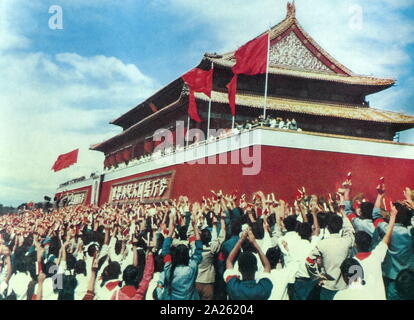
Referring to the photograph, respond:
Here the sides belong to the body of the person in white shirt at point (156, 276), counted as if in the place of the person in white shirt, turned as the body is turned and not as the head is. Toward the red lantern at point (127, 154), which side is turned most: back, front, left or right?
front

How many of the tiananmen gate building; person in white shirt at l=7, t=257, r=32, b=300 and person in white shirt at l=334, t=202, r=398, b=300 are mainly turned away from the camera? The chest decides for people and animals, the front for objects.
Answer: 2

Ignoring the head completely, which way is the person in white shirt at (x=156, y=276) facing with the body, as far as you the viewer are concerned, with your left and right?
facing away from the viewer

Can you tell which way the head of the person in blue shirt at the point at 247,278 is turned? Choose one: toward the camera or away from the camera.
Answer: away from the camera

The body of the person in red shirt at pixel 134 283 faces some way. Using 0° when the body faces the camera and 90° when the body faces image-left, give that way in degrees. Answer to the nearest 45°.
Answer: approximately 180°

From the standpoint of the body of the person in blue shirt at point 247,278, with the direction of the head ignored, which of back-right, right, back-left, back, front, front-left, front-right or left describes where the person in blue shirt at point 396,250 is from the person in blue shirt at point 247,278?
right

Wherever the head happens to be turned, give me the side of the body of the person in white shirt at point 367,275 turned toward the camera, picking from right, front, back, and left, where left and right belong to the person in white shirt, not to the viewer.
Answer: back

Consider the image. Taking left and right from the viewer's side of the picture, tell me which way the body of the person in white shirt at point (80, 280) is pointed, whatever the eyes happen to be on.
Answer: facing away from the viewer

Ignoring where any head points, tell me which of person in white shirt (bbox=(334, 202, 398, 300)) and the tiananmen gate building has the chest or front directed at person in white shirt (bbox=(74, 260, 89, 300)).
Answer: the tiananmen gate building

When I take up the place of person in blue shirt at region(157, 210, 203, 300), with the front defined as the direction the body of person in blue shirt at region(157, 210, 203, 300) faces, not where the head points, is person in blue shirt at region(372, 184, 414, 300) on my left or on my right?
on my right

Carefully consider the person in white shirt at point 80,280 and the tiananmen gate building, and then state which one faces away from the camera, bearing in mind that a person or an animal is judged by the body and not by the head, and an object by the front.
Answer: the person in white shirt

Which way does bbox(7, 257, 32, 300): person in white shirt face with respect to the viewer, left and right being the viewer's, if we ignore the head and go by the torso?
facing away from the viewer

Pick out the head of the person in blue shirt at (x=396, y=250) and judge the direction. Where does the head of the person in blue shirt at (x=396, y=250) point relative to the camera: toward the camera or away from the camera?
away from the camera

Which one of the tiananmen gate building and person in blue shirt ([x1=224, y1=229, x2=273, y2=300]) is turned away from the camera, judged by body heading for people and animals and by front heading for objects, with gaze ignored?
the person in blue shirt

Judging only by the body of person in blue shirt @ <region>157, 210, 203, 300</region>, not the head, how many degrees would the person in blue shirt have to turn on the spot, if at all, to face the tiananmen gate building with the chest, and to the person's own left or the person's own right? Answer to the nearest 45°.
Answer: approximately 45° to the person's own right
